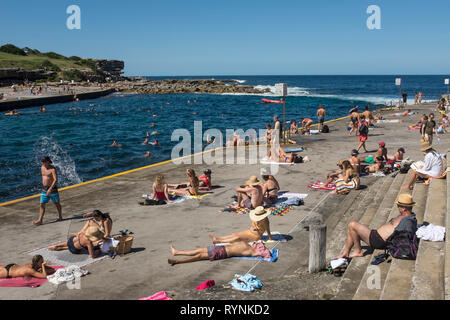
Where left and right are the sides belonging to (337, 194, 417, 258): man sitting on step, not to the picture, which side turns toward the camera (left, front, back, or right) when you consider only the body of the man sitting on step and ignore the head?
left

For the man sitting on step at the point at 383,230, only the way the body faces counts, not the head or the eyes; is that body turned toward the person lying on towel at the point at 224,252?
yes

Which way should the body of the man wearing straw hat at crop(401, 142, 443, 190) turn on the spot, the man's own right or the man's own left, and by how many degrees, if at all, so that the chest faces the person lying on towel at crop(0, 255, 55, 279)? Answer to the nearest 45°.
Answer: approximately 45° to the man's own left

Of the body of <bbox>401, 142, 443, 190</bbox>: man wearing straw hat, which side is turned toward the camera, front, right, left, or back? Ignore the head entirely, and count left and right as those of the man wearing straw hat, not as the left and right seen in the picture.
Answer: left

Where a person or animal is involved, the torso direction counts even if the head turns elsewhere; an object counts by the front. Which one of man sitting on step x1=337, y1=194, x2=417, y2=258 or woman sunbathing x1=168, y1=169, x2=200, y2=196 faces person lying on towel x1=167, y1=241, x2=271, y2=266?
the man sitting on step

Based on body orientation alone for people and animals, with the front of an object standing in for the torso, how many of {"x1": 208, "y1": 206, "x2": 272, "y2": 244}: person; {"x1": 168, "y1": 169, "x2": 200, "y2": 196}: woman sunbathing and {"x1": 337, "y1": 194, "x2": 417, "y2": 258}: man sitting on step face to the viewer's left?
3

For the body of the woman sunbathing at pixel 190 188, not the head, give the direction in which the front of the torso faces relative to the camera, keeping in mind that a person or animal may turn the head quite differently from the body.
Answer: to the viewer's left

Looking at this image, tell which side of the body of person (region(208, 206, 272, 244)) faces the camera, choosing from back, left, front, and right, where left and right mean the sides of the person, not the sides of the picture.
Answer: left

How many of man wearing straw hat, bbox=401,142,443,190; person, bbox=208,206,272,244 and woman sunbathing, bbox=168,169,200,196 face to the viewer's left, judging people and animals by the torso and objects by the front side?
3

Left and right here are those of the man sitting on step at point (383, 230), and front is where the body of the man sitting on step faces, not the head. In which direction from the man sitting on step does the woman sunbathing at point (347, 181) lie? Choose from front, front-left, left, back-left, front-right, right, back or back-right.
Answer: right
